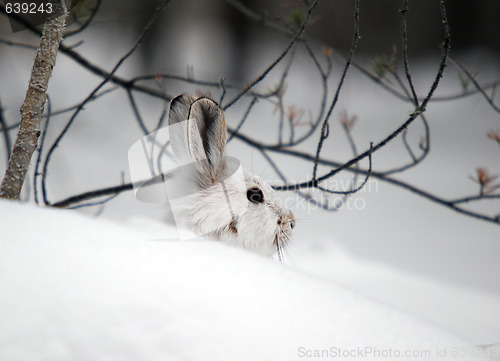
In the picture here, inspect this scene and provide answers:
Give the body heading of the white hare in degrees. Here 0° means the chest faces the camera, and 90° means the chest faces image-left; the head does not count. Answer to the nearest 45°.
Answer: approximately 270°

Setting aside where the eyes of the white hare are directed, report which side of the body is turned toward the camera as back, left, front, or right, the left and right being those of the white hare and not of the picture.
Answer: right
